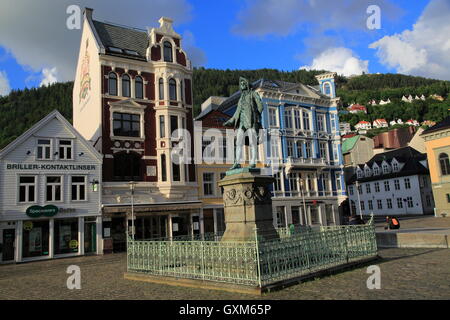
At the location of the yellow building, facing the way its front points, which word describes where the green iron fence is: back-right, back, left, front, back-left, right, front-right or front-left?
front-left

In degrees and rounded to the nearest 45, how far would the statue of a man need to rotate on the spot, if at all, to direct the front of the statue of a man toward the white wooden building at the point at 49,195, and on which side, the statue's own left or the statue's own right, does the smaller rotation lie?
approximately 90° to the statue's own right

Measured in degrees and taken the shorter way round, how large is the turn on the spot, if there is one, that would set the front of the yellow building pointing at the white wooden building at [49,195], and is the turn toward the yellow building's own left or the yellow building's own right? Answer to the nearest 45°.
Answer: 0° — it already faces it

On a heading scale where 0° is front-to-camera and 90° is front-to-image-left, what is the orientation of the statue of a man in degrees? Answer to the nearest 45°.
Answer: approximately 45°

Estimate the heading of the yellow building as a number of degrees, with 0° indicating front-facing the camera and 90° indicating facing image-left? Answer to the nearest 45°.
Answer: approximately 45°
